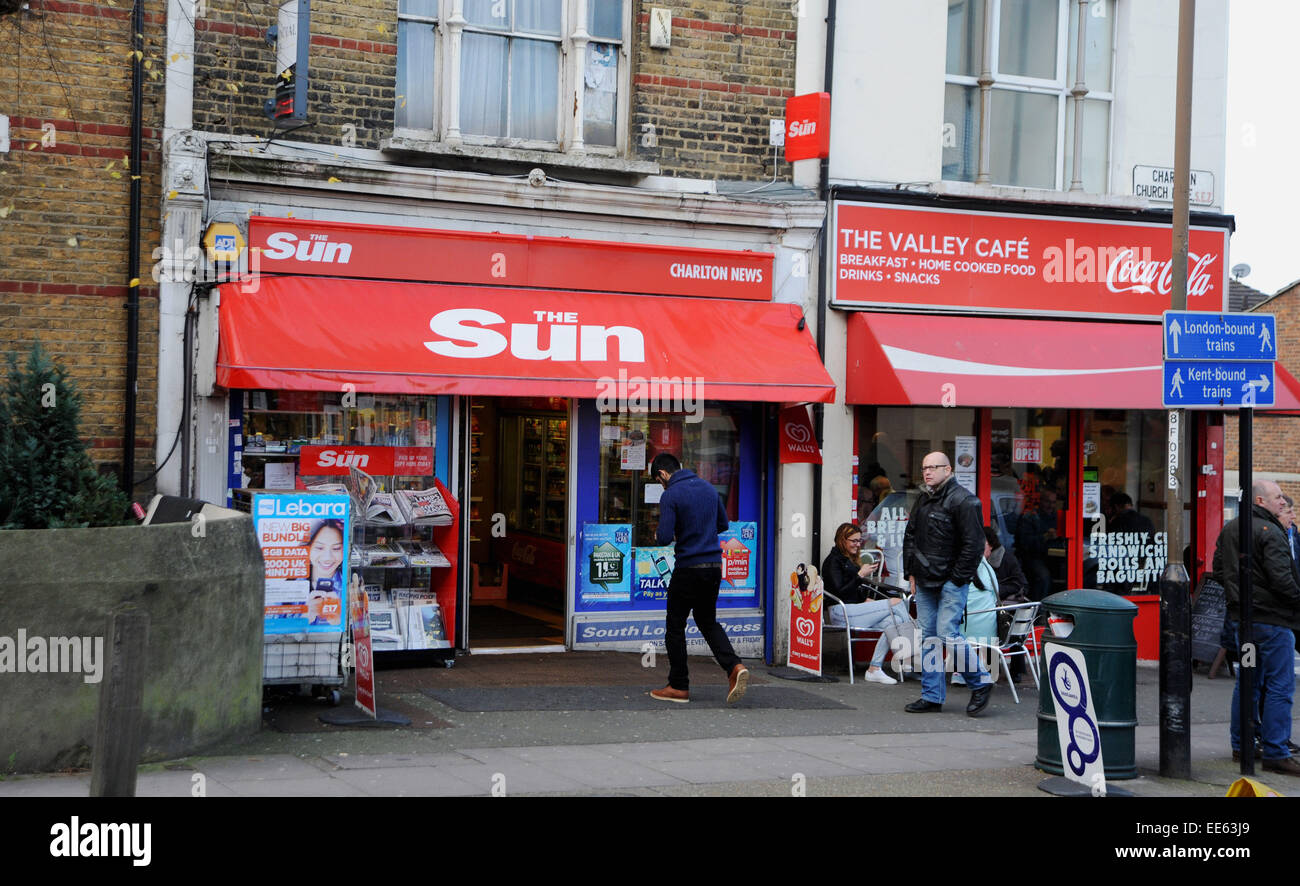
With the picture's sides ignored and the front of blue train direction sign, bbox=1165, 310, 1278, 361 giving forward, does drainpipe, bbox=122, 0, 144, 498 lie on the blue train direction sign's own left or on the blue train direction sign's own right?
on the blue train direction sign's own right

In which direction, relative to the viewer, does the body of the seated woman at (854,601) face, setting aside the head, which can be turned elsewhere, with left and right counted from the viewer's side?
facing to the right of the viewer

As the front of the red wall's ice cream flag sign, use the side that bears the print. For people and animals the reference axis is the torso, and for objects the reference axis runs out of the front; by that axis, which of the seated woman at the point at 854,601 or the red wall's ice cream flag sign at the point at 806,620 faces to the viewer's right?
the seated woman

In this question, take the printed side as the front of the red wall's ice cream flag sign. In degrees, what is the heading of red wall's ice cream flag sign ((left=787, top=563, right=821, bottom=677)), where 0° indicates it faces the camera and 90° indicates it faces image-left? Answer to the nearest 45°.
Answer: approximately 45°

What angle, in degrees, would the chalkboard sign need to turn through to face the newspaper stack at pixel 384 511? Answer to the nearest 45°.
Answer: approximately 45° to its right

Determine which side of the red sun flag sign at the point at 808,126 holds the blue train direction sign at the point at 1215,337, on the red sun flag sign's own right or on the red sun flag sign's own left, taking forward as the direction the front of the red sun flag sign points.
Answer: on the red sun flag sign's own left

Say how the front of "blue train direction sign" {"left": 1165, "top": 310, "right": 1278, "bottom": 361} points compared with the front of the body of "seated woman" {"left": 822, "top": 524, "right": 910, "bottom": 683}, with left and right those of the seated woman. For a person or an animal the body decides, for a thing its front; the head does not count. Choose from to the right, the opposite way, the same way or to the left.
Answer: to the right

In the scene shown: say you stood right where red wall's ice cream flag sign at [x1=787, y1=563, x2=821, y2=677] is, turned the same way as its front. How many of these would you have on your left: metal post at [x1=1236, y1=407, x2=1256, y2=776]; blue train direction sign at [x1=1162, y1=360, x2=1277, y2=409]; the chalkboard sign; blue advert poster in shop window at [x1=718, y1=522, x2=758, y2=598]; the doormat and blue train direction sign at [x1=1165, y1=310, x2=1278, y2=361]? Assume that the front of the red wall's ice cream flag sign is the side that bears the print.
4

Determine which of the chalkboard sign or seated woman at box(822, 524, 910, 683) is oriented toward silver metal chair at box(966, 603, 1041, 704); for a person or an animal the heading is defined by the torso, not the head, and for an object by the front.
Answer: the seated woman

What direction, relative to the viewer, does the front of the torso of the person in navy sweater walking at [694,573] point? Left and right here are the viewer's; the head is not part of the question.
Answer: facing away from the viewer and to the left of the viewer

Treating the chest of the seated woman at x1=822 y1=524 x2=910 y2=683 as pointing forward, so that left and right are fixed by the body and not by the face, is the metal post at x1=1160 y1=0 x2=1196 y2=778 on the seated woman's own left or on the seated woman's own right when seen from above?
on the seated woman's own right

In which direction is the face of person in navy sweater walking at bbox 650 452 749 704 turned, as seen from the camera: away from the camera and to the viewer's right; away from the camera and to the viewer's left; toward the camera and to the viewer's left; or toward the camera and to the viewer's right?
away from the camera and to the viewer's left
